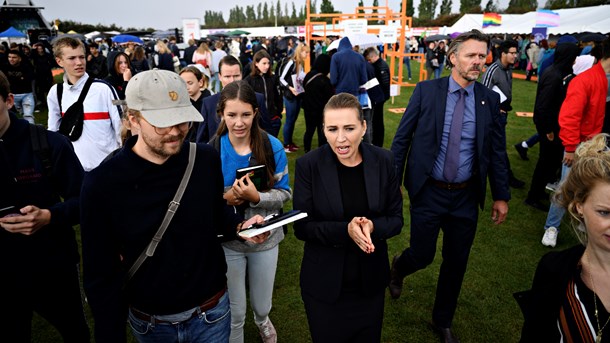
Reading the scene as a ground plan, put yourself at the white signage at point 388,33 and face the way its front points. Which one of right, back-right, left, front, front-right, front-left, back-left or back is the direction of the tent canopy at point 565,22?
back-left

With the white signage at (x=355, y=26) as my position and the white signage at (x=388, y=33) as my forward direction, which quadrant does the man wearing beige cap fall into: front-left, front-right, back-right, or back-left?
back-right

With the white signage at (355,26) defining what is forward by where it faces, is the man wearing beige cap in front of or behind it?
in front

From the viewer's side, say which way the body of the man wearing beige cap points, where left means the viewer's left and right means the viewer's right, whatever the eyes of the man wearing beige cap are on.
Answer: facing the viewer and to the right of the viewer

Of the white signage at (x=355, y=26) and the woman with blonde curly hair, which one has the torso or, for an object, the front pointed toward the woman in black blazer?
the white signage

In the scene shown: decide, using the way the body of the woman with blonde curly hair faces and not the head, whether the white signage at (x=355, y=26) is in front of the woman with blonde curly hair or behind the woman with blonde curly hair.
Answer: behind

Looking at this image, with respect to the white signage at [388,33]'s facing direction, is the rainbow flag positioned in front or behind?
behind
